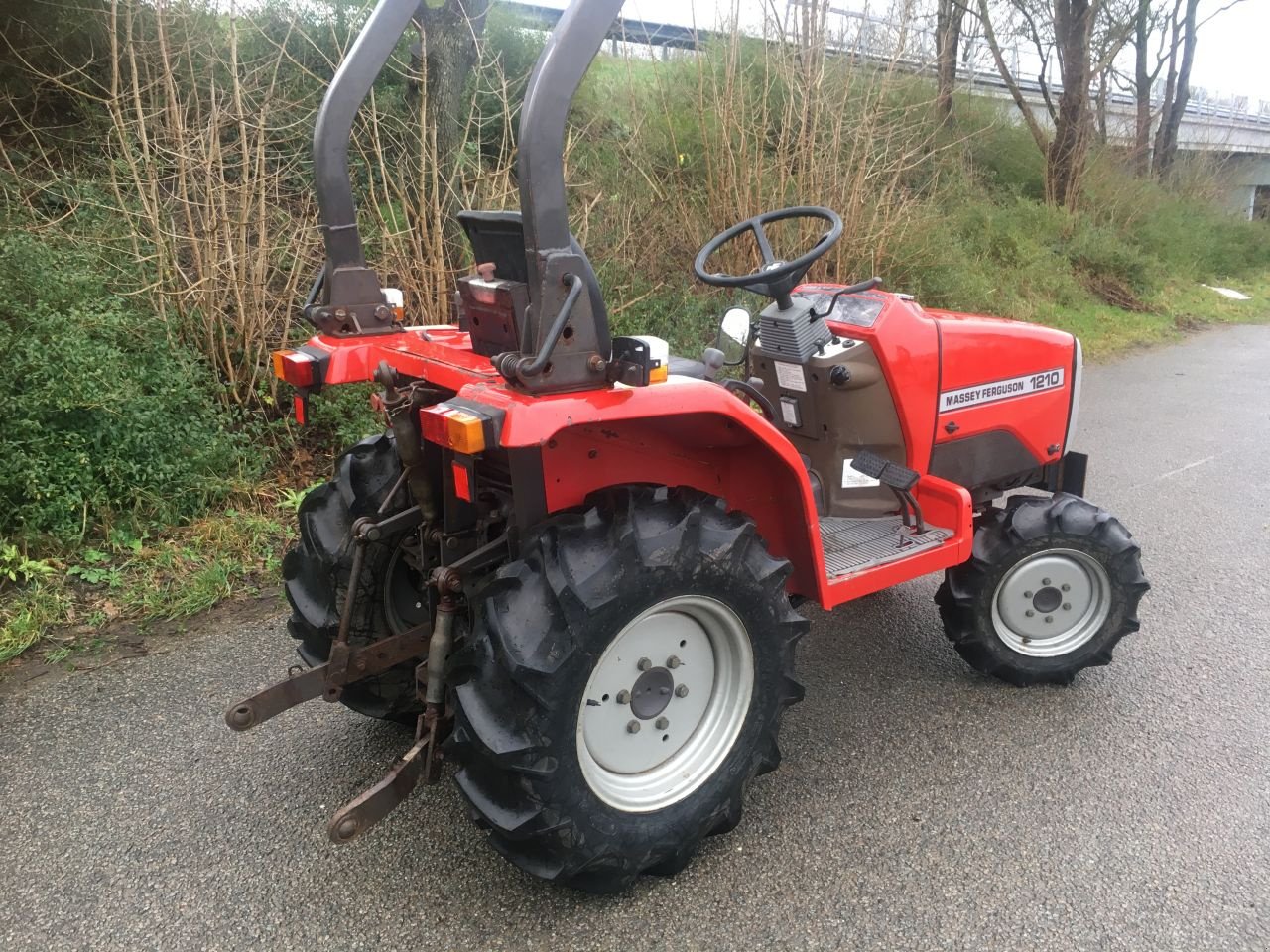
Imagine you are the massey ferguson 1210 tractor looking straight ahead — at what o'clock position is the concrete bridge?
The concrete bridge is roughly at 11 o'clock from the massey ferguson 1210 tractor.

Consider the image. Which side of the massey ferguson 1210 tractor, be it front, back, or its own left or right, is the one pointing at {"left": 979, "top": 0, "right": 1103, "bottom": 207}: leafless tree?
front

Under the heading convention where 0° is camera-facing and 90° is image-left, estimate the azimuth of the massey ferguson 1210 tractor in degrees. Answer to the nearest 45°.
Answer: approximately 225°
